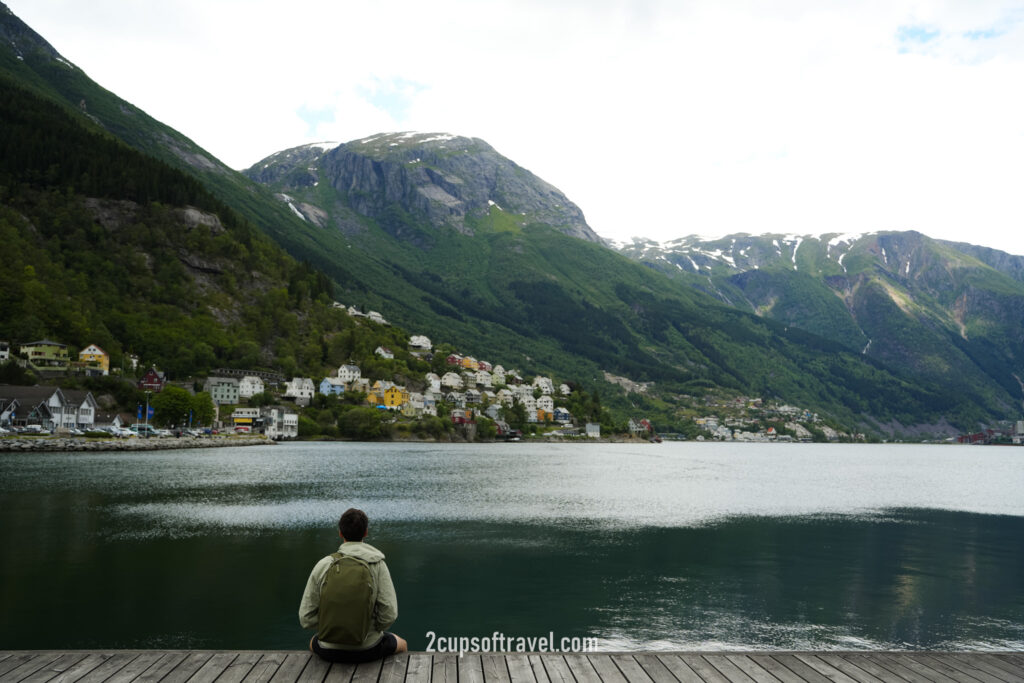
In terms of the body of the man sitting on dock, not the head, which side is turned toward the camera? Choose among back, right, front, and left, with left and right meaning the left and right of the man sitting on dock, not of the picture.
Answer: back

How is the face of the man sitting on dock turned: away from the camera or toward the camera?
away from the camera

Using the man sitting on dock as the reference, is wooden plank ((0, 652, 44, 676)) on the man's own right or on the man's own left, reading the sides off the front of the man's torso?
on the man's own left
